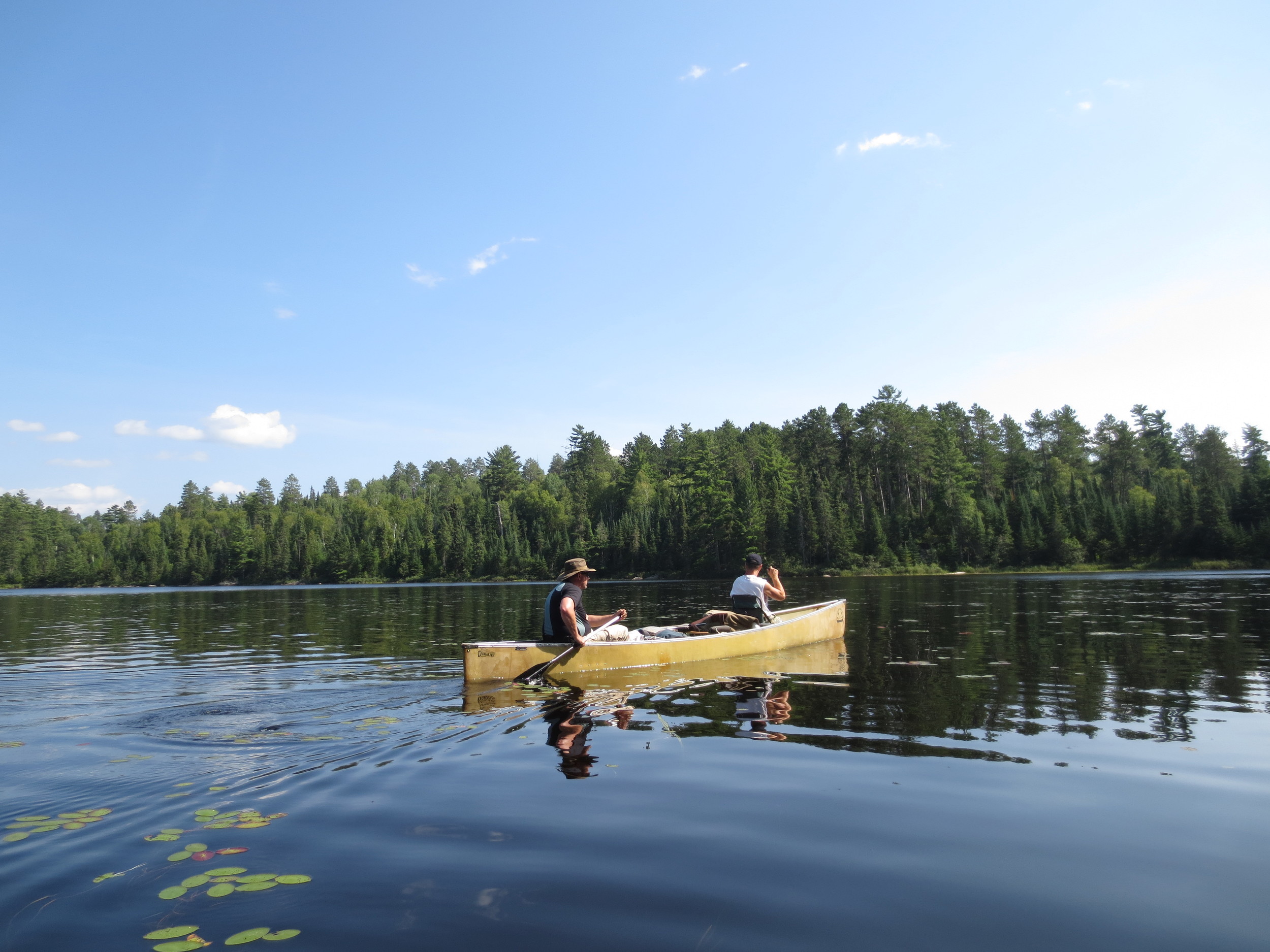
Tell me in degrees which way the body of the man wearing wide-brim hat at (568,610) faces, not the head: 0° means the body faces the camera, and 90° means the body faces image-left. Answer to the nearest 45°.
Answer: approximately 270°

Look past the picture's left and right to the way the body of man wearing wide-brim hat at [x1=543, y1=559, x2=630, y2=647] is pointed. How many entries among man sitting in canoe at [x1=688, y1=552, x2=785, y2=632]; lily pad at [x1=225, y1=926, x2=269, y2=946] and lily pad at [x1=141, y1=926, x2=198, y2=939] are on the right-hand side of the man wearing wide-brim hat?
2

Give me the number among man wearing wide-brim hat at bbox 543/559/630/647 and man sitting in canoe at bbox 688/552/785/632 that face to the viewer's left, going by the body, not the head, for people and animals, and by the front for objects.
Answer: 0

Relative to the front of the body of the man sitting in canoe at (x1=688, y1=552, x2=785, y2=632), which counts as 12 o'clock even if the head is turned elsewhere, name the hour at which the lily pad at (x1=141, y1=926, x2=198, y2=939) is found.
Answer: The lily pad is roughly at 5 o'clock from the man sitting in canoe.

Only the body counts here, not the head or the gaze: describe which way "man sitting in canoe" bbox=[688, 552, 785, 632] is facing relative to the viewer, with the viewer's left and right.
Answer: facing away from the viewer and to the right of the viewer

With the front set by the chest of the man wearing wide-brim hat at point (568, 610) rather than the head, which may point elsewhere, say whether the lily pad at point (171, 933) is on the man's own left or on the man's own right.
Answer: on the man's own right

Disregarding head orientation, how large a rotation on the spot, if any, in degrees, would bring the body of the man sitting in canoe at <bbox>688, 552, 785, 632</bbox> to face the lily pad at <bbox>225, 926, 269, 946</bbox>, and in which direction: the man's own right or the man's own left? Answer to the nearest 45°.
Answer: approximately 135° to the man's own right
